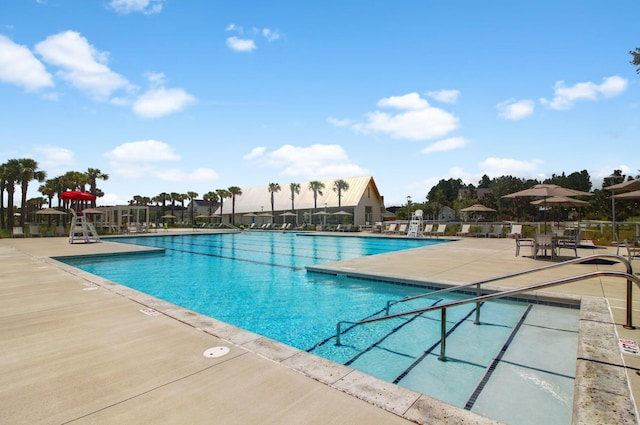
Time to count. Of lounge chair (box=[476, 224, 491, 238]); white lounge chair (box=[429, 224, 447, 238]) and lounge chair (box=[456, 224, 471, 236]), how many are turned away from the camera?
0

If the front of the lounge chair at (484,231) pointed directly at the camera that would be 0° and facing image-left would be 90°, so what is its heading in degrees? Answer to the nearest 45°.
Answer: approximately 45°

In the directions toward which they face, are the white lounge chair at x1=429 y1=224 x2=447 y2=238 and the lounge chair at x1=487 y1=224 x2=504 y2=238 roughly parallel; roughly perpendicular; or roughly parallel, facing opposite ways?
roughly parallel

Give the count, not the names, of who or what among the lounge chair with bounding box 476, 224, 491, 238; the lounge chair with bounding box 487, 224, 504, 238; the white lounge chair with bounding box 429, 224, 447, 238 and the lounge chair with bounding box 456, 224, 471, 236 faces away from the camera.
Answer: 0

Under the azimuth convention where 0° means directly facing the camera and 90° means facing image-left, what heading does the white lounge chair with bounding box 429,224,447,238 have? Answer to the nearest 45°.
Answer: approximately 45°

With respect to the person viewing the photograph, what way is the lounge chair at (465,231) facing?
facing the viewer and to the left of the viewer

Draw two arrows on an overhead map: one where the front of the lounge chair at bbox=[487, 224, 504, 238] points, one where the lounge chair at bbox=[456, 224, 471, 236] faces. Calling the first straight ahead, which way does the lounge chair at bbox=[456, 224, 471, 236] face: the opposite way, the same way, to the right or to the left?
the same way

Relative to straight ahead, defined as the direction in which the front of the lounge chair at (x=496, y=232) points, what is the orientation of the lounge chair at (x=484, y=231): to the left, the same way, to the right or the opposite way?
the same way

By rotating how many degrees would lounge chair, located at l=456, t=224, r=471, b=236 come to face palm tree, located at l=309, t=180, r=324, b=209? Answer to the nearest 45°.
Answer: approximately 90° to its right

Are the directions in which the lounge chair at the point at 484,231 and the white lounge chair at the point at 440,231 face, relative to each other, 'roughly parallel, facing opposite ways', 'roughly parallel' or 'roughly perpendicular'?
roughly parallel

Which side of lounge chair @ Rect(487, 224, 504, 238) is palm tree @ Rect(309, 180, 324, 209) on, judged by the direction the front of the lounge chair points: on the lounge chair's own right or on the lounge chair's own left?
on the lounge chair's own right

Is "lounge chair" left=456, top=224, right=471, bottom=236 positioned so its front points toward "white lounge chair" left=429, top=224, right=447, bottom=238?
no
